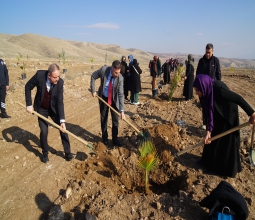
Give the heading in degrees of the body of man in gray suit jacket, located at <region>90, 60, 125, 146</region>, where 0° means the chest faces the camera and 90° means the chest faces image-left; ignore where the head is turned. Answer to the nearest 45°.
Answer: approximately 315°

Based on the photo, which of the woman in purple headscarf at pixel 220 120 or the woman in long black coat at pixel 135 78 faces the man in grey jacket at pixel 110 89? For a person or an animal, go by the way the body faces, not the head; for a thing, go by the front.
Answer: the woman in purple headscarf at pixel 220 120

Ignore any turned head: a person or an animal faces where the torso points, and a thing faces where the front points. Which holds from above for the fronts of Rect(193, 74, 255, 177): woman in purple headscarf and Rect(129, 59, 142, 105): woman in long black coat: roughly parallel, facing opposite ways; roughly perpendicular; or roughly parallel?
roughly perpendicular

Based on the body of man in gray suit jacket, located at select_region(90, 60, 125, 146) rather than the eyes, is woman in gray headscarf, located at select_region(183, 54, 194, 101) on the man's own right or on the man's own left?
on the man's own left

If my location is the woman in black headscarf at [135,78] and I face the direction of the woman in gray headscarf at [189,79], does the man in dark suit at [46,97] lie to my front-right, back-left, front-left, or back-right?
back-right

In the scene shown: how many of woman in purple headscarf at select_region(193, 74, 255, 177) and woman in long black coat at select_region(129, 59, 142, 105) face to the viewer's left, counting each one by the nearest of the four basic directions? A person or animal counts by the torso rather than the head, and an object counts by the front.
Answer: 1

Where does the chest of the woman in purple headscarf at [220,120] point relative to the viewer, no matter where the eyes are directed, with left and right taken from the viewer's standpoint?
facing to the left of the viewer

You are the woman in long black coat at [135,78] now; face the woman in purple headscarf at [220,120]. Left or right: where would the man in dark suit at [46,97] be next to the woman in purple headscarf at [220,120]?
right

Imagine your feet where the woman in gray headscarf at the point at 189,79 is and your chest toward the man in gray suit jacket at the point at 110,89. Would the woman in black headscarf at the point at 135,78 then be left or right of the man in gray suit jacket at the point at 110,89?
right

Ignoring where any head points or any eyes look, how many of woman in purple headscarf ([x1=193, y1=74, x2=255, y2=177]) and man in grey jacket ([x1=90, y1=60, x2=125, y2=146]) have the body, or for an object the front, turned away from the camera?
0
